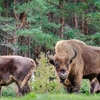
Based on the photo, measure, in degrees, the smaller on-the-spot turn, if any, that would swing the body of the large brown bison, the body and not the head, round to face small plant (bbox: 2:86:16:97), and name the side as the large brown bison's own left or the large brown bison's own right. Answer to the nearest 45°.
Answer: approximately 90° to the large brown bison's own right

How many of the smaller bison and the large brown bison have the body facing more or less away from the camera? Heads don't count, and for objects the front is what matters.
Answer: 0

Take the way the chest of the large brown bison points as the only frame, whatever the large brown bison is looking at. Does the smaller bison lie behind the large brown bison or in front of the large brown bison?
in front

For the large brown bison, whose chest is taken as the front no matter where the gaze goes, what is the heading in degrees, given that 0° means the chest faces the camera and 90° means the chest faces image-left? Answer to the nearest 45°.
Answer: approximately 45°

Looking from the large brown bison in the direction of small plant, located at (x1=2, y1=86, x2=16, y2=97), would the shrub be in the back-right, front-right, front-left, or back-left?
front-right
